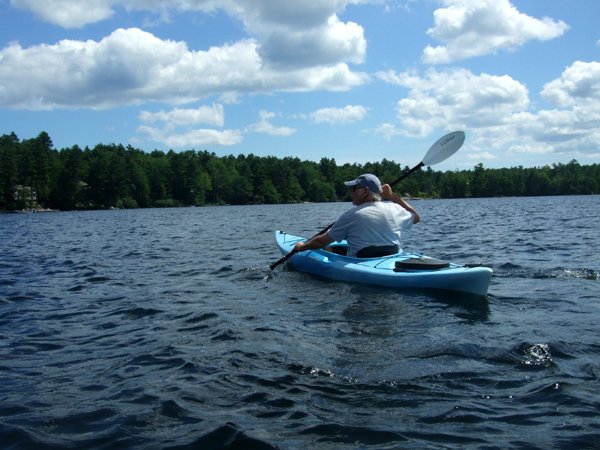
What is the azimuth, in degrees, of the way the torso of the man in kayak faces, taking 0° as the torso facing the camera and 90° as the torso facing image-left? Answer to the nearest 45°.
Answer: approximately 135°

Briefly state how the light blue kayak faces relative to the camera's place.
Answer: facing away from the viewer and to the left of the viewer
